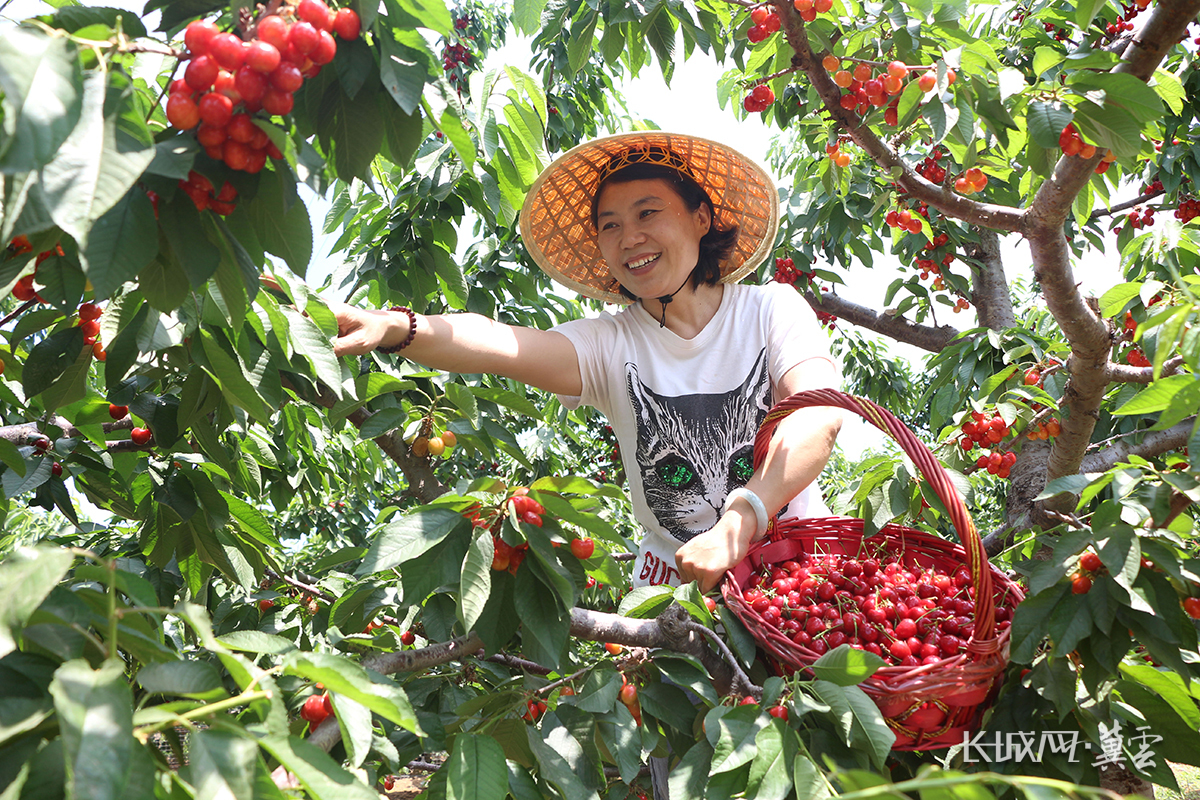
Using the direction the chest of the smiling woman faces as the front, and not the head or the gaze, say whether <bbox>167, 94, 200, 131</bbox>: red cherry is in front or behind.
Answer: in front

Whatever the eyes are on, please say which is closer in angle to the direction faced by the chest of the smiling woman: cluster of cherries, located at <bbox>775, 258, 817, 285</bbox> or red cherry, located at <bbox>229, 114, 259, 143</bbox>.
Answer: the red cherry

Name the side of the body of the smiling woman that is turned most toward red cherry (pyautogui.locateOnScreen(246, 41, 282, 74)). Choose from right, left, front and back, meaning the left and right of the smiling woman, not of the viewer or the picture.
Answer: front

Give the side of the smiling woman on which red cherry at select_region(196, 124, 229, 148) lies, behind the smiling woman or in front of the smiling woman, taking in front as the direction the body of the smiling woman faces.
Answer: in front

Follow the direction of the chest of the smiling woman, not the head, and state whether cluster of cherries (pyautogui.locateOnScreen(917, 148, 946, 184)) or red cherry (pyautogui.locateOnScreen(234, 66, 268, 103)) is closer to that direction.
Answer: the red cherry

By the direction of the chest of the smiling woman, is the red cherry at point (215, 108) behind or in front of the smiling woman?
in front

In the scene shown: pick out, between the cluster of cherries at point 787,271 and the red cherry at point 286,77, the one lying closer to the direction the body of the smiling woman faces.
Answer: the red cherry

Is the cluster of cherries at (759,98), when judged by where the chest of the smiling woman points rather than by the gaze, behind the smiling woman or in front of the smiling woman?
behind

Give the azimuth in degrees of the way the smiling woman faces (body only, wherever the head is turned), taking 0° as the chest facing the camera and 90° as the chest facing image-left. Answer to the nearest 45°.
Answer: approximately 0°

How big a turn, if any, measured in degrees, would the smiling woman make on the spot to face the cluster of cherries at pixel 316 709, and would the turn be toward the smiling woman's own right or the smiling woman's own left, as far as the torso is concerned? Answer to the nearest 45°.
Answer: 0° — they already face it

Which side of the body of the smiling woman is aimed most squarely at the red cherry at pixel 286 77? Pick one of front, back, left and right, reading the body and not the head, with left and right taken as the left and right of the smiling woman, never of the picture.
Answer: front
